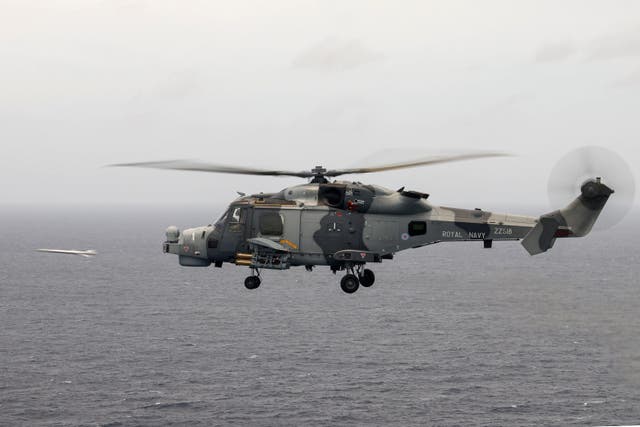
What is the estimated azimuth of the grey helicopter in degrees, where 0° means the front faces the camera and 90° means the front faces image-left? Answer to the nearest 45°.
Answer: approximately 90°
